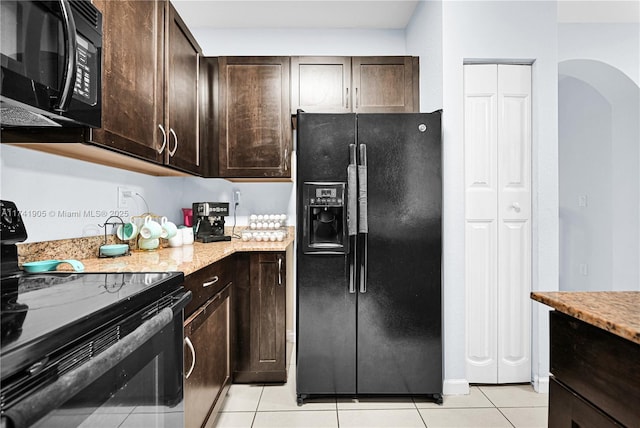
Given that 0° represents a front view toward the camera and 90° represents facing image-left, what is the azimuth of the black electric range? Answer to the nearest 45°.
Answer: approximately 315°

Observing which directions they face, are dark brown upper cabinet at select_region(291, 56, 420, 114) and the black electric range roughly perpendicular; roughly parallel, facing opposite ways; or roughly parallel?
roughly perpendicular

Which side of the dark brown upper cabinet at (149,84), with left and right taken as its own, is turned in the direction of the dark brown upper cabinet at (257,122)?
left

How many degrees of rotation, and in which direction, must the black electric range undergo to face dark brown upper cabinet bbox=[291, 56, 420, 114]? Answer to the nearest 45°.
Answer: approximately 90° to its left

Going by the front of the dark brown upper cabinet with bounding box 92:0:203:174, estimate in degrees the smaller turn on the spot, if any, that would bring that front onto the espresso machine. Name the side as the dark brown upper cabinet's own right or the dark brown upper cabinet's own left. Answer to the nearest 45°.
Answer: approximately 90° to the dark brown upper cabinet's own left

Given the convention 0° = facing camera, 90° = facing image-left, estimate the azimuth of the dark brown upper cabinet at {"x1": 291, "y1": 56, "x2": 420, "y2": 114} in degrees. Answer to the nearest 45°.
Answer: approximately 0°

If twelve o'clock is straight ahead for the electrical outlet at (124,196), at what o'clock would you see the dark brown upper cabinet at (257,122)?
The dark brown upper cabinet is roughly at 10 o'clock from the electrical outlet.

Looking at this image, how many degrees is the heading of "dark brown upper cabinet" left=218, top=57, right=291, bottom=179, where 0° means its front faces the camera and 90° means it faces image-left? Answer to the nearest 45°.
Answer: approximately 0°
